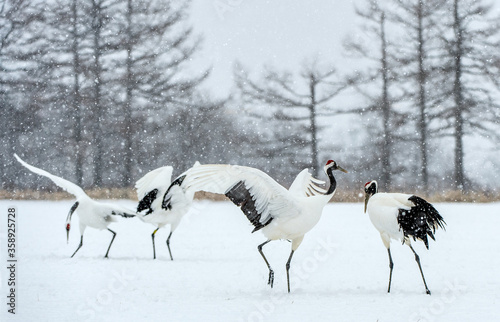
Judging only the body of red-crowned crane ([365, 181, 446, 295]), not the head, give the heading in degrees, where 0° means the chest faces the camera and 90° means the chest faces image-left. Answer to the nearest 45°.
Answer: approximately 90°

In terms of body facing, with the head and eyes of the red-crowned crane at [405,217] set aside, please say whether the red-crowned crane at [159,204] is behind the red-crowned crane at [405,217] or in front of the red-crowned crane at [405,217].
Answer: in front

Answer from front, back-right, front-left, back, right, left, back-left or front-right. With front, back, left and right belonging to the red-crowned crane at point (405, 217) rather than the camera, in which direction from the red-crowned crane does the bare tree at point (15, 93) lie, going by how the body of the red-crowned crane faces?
front-right

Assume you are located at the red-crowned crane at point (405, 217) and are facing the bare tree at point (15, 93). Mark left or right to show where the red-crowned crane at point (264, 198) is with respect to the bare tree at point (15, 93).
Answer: left

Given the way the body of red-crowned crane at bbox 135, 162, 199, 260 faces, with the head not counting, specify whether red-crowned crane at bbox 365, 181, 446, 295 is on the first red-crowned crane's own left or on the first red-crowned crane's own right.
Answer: on the first red-crowned crane's own right

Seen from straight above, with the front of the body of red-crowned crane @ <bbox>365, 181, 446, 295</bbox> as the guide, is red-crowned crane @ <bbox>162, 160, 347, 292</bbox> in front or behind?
in front

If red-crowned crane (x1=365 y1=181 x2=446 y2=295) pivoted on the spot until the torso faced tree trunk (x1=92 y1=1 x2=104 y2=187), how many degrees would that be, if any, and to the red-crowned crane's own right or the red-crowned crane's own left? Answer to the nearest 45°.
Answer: approximately 45° to the red-crowned crane's own right
